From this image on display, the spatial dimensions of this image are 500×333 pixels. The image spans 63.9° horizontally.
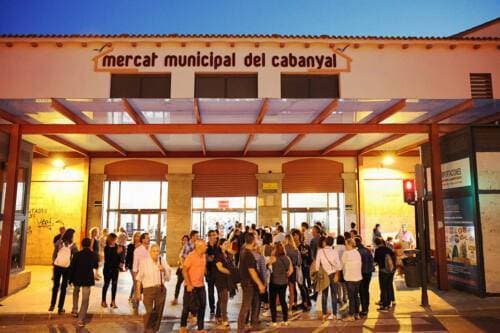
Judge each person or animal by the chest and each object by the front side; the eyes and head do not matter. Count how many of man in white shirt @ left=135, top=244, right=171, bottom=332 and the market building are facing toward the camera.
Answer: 2

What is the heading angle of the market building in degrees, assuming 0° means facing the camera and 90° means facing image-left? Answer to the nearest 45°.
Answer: approximately 0°

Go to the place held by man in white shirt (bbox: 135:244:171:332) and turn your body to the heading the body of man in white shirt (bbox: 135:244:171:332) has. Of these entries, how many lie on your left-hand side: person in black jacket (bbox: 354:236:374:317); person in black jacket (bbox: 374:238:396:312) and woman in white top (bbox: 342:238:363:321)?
3

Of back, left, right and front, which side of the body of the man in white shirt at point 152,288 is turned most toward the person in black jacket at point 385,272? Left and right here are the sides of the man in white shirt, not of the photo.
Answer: left

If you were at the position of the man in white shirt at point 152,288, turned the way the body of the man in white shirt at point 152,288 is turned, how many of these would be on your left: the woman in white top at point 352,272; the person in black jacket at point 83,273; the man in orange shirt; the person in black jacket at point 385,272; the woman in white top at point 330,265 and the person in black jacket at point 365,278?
5

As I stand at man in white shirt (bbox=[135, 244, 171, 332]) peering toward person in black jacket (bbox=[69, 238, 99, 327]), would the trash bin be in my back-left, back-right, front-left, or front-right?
back-right

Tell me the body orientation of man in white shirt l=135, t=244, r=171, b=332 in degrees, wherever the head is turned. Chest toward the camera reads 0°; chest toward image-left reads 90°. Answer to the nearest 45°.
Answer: approximately 0°
